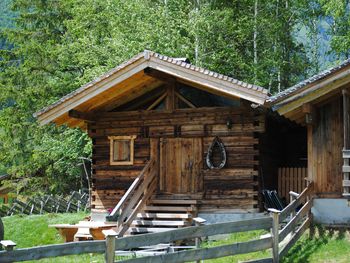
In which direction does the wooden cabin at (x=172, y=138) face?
toward the camera

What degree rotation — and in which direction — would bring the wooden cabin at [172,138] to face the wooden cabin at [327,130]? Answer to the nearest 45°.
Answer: approximately 45° to its left

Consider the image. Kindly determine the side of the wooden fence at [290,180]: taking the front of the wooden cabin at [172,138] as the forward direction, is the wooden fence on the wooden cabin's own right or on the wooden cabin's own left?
on the wooden cabin's own left
